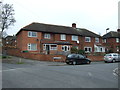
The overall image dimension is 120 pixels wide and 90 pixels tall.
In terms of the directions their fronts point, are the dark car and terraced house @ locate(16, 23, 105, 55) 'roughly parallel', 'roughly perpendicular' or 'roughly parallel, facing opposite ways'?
roughly perpendicular

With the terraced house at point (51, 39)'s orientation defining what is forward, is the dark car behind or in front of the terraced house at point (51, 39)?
in front

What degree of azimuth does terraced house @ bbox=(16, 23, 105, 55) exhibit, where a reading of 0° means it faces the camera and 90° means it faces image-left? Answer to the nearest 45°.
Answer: approximately 315°

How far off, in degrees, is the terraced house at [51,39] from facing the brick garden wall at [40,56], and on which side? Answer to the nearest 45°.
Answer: approximately 45° to its right
